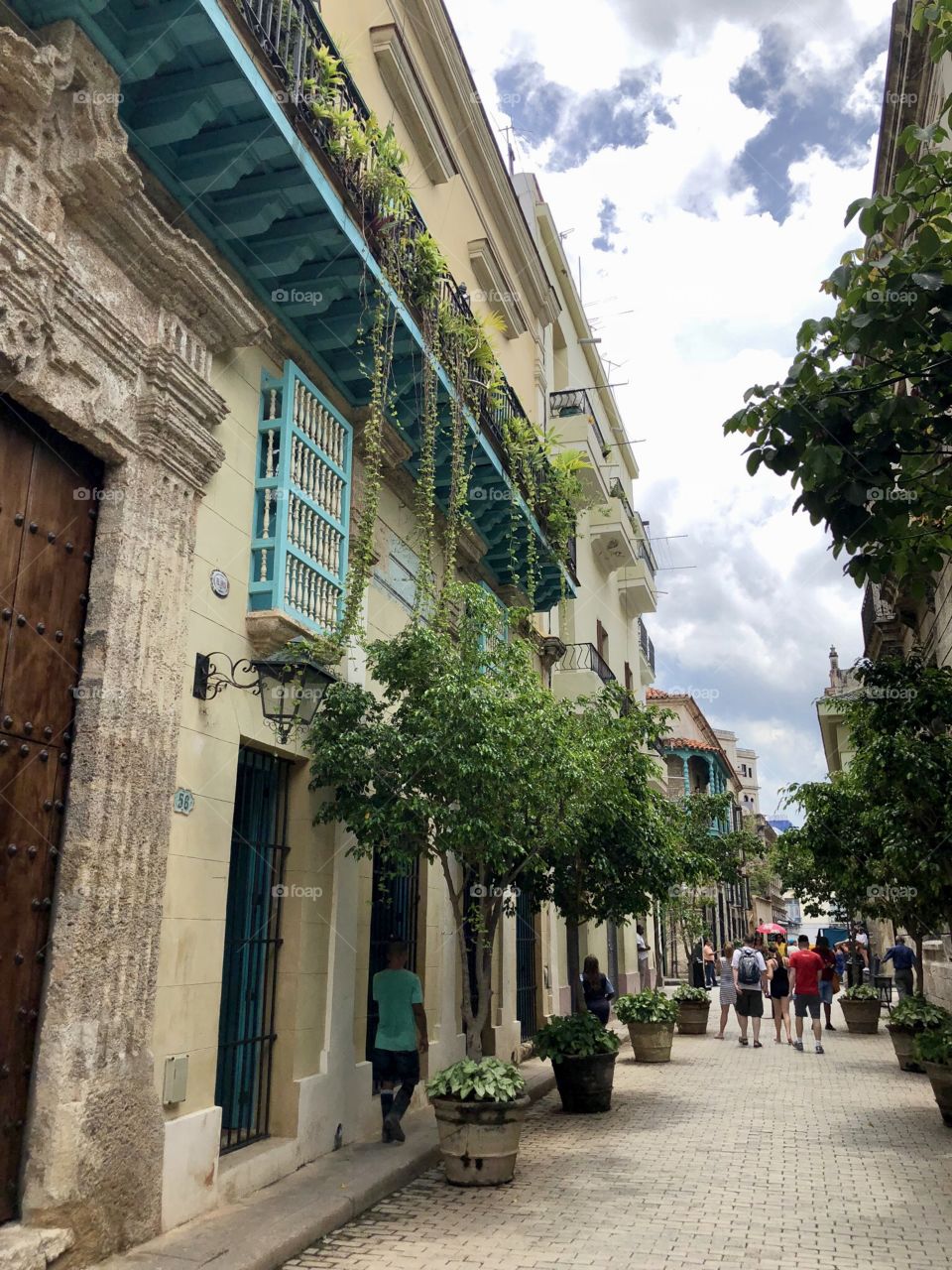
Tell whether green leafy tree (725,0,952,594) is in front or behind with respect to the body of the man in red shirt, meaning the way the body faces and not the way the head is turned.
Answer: behind

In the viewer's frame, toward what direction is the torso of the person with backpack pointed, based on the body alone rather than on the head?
away from the camera

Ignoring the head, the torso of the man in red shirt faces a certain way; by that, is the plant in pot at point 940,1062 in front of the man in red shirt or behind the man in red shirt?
behind

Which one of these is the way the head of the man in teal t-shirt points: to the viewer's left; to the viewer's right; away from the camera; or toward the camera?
away from the camera

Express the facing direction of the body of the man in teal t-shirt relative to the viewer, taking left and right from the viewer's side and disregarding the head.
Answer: facing away from the viewer

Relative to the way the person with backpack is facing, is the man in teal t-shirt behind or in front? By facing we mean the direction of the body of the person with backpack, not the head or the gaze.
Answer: behind

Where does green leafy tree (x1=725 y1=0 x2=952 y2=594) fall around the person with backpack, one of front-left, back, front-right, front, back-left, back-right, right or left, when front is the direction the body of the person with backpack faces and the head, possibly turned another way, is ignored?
back

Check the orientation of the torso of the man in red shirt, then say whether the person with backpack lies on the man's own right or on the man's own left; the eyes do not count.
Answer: on the man's own left

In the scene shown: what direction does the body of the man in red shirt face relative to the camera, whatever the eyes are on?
away from the camera

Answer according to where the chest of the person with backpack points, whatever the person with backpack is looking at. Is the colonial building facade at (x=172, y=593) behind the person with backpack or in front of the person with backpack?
behind

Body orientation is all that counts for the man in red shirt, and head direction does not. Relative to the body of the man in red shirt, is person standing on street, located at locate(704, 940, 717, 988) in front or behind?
in front

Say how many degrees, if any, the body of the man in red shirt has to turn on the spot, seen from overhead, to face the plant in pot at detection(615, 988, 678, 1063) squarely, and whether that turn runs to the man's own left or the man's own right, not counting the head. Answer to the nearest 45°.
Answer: approximately 135° to the man's own left
